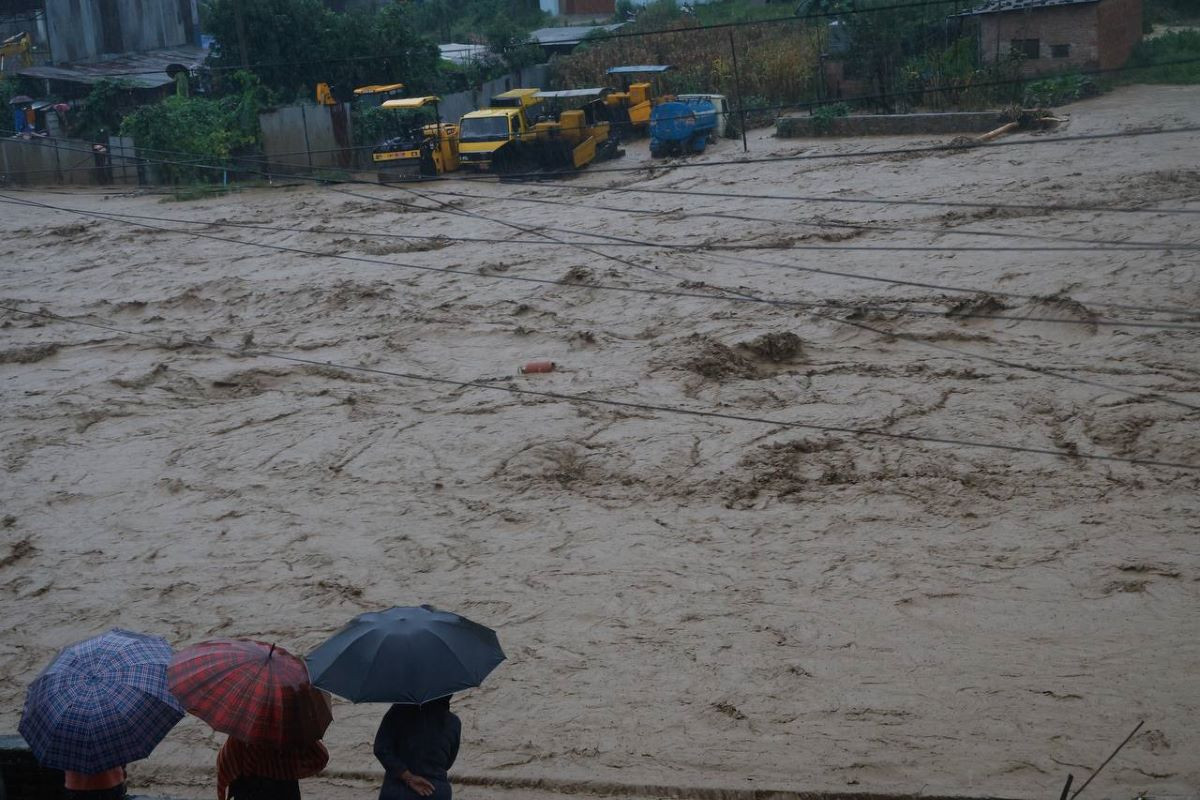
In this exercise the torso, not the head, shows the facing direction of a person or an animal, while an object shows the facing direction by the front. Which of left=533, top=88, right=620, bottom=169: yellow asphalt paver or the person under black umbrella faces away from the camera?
the person under black umbrella

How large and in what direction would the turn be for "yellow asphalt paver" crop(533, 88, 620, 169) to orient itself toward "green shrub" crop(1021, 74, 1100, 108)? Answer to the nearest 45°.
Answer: approximately 135° to its left

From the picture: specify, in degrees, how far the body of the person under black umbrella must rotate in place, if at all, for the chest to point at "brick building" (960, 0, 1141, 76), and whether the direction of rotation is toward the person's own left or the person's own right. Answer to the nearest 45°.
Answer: approximately 45° to the person's own right

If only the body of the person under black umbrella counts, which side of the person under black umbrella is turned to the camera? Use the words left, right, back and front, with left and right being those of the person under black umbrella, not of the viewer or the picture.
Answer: back

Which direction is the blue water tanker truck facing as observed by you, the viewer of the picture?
facing away from the viewer and to the right of the viewer

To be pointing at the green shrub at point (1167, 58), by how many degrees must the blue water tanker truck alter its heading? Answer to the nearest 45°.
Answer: approximately 45° to its right

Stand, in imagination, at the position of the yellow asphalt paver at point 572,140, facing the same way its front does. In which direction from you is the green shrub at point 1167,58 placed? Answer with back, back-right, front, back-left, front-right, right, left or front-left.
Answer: back-left

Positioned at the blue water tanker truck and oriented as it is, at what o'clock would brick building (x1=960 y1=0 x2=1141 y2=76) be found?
The brick building is roughly at 1 o'clock from the blue water tanker truck.
